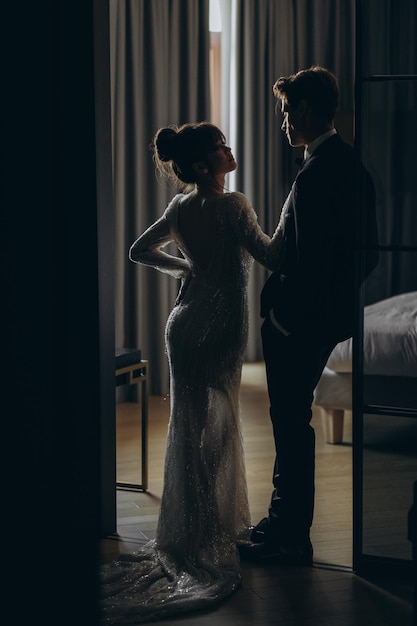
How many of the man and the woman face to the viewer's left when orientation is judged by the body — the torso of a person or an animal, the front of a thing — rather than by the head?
1

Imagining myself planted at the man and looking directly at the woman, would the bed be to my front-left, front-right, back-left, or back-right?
back-right

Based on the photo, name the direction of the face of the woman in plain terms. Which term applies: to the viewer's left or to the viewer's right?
to the viewer's right

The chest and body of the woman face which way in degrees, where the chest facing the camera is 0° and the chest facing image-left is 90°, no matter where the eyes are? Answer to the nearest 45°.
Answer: approximately 225°

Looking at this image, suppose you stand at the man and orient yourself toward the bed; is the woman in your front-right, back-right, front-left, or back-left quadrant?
back-left

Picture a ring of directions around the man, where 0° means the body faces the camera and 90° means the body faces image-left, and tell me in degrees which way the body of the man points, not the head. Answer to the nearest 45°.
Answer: approximately 90°

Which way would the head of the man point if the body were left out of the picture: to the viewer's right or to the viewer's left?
to the viewer's left
